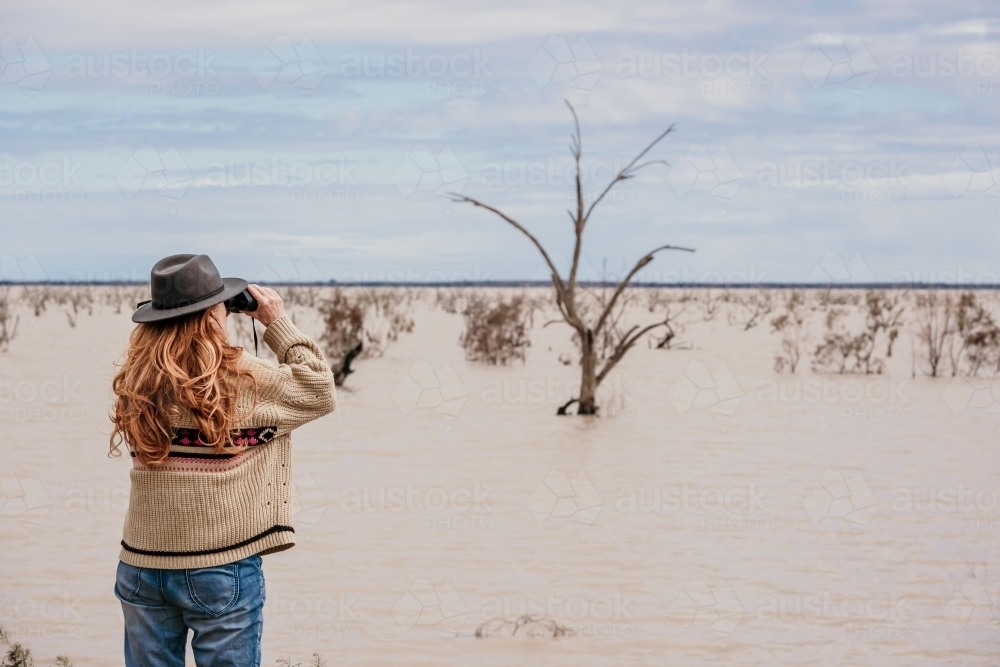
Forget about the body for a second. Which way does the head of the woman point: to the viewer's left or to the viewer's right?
to the viewer's right

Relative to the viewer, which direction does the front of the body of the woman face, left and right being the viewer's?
facing away from the viewer and to the right of the viewer

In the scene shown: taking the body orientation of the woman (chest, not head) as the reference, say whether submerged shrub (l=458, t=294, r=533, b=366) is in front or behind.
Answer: in front
